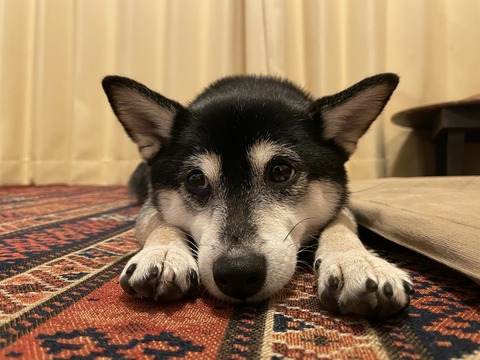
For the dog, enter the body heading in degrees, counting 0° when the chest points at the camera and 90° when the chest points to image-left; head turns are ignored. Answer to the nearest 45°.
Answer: approximately 0°

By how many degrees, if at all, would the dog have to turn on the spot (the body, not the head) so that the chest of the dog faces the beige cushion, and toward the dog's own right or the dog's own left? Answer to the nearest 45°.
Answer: approximately 90° to the dog's own left
